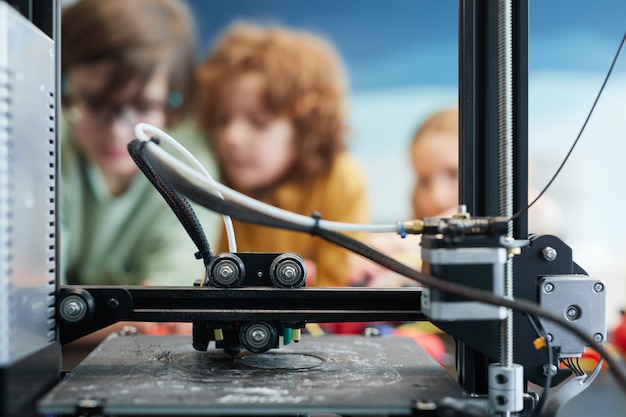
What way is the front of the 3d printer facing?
away from the camera

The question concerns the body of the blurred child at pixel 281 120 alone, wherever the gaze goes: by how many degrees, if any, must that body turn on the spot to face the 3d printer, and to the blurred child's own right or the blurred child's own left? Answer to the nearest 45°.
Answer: approximately 45° to the blurred child's own left

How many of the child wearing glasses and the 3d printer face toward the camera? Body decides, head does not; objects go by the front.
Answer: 1

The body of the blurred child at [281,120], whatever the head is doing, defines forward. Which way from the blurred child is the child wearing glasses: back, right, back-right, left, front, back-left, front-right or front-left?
front-right

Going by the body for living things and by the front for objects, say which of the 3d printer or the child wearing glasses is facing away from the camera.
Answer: the 3d printer

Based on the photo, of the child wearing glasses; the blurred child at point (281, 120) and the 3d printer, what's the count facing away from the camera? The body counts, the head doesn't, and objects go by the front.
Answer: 1

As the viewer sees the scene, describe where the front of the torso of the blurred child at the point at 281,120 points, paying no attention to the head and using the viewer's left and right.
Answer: facing the viewer and to the left of the viewer

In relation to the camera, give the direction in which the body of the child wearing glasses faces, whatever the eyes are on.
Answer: toward the camera
